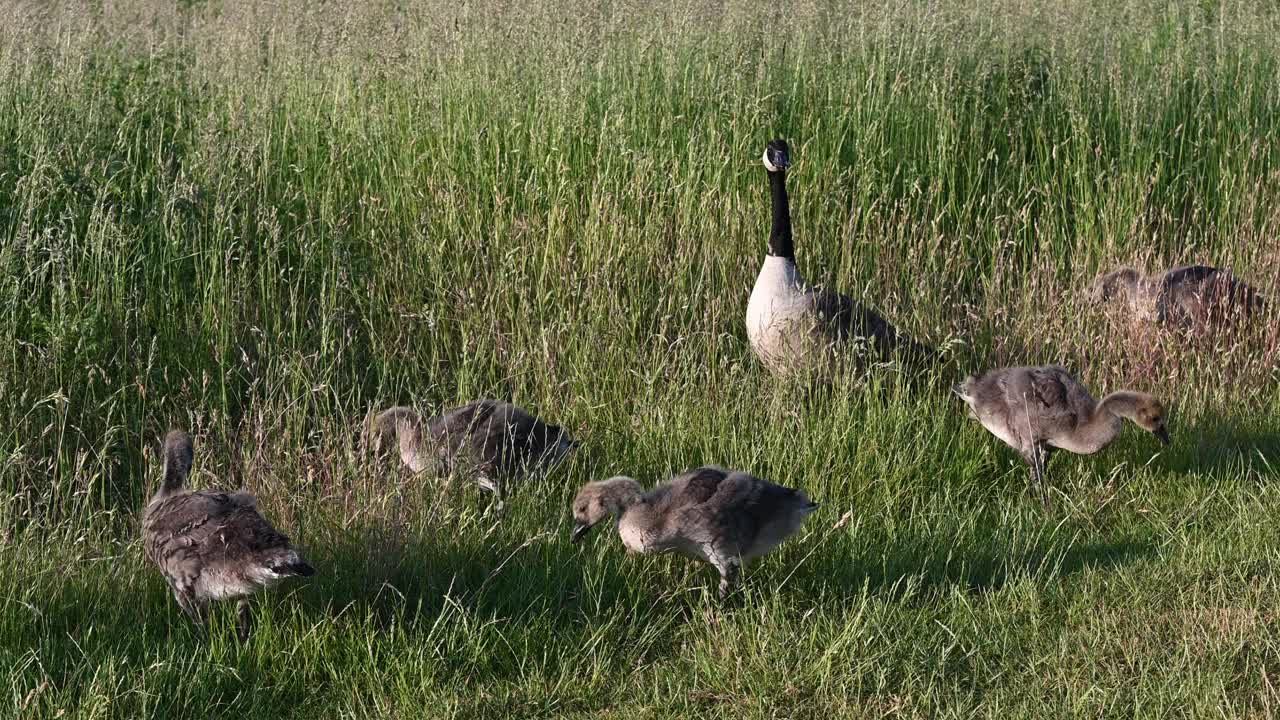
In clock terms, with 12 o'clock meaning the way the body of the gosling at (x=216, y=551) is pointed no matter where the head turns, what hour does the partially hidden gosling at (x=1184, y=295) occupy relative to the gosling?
The partially hidden gosling is roughly at 4 o'clock from the gosling.

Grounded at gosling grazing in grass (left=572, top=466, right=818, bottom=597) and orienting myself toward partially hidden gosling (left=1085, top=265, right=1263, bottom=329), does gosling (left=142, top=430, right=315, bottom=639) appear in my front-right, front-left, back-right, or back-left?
back-left

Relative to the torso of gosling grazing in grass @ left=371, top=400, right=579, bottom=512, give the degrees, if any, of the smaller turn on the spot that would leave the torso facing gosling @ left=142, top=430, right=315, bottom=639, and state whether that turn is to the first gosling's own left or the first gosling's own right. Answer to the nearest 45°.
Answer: approximately 45° to the first gosling's own left

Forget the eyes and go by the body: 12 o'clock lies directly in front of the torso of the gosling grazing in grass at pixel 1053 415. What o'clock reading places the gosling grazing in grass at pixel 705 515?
the gosling grazing in grass at pixel 705 515 is roughly at 4 o'clock from the gosling grazing in grass at pixel 1053 415.

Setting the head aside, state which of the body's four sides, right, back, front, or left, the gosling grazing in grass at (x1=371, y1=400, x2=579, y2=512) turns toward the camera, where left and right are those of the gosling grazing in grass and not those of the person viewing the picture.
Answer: left

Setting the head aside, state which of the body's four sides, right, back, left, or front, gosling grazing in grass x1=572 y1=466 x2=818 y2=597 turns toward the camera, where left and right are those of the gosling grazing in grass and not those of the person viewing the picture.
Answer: left

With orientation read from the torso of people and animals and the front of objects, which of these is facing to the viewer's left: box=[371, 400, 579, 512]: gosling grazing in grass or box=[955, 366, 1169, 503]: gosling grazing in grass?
box=[371, 400, 579, 512]: gosling grazing in grass

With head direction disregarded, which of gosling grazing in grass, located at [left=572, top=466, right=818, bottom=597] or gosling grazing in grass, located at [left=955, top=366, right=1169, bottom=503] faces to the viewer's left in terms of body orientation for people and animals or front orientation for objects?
gosling grazing in grass, located at [left=572, top=466, right=818, bottom=597]

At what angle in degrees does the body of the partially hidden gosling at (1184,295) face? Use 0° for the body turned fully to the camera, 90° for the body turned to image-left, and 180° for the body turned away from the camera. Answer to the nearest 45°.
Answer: approximately 90°

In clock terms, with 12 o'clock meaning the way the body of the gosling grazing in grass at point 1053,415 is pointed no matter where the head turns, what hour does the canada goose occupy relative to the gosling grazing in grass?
The canada goose is roughly at 7 o'clock from the gosling grazing in grass.

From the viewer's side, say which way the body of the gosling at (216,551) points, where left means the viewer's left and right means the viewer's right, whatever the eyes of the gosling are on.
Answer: facing away from the viewer and to the left of the viewer

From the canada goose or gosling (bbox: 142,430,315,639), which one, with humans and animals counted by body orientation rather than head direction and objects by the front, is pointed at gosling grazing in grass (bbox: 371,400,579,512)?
the canada goose

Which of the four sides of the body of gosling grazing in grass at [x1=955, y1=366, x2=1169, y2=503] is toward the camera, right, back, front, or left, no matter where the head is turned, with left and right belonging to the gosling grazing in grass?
right

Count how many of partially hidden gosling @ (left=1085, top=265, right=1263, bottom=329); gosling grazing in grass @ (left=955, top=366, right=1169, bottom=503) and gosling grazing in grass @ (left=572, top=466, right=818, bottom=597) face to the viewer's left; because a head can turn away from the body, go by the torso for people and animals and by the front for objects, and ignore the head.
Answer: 2
